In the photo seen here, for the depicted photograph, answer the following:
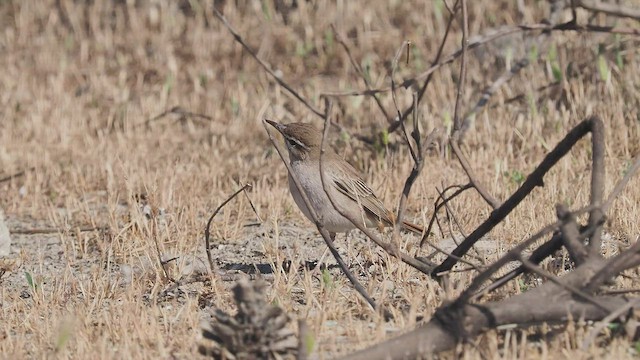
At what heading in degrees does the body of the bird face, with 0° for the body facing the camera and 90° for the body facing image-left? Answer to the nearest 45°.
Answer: approximately 90°

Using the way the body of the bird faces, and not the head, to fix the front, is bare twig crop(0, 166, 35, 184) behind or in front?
in front

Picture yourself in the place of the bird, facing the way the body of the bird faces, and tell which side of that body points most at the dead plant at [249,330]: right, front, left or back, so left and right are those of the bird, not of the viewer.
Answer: left

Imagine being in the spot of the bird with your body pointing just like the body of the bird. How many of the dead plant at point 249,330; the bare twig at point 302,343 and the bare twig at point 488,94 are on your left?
2

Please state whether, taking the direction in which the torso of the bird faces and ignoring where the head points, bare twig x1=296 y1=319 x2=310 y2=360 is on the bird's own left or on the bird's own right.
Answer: on the bird's own left

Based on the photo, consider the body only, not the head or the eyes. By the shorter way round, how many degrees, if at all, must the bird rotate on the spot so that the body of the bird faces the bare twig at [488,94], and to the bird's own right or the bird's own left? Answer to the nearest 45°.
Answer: approximately 135° to the bird's own right

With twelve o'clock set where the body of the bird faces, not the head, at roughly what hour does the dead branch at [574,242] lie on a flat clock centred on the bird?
The dead branch is roughly at 8 o'clock from the bird.

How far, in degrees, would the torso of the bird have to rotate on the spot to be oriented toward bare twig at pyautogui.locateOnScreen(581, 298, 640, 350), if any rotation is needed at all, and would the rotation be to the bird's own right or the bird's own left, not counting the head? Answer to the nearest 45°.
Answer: approximately 135° to the bird's own left
